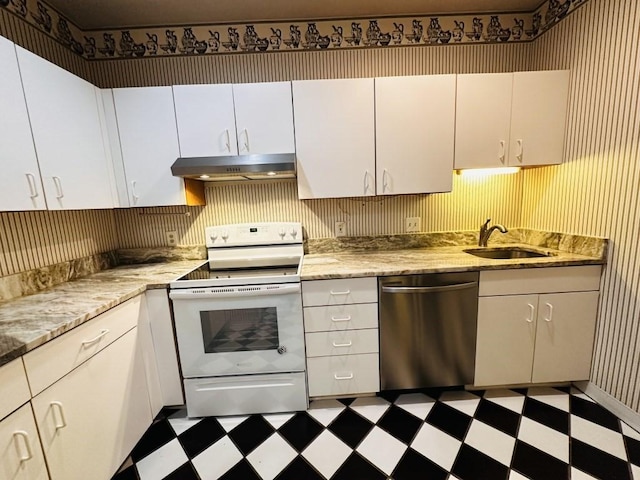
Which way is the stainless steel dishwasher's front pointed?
toward the camera

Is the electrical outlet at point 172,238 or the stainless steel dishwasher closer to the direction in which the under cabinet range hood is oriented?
the stainless steel dishwasher

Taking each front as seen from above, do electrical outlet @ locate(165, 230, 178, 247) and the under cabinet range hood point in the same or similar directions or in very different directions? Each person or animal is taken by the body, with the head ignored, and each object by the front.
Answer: same or similar directions

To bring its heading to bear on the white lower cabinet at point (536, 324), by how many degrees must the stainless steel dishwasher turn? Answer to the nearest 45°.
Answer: approximately 135° to its left

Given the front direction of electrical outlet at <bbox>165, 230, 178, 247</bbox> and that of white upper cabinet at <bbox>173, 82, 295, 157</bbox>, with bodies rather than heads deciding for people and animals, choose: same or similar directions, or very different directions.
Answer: same or similar directions

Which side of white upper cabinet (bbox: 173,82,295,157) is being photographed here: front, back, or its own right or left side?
front

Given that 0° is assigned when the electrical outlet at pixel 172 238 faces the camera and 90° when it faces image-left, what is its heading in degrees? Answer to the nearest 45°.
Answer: approximately 0°

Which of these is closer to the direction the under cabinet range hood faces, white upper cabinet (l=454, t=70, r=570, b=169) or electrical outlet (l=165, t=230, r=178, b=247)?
the white upper cabinet

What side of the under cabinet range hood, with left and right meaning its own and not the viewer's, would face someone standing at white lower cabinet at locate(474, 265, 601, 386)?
left

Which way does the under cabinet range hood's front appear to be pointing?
toward the camera

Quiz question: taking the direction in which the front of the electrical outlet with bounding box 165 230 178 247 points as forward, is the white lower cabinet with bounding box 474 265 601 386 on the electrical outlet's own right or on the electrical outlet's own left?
on the electrical outlet's own left

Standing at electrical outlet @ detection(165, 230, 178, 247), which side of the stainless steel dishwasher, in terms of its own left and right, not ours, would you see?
right
